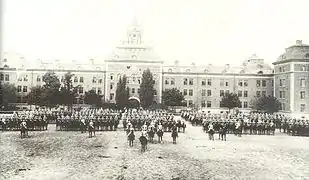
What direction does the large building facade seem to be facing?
toward the camera

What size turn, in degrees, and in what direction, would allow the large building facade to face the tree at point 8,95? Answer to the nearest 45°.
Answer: approximately 45° to its right

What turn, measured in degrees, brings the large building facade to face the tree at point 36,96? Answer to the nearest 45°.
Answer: approximately 45° to its right

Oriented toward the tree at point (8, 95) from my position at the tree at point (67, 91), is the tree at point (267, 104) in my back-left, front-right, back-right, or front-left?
back-left
